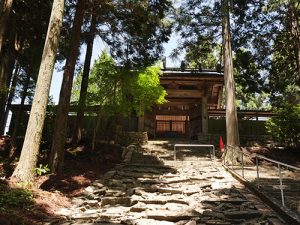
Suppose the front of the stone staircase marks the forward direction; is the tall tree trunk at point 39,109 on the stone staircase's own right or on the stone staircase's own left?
on the stone staircase's own right

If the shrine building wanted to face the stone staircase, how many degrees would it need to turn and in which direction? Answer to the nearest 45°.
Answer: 0° — it already faces it

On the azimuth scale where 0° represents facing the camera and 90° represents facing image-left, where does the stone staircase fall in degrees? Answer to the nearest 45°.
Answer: approximately 0°

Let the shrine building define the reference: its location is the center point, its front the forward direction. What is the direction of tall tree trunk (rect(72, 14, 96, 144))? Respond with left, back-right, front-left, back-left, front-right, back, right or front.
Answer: front-right

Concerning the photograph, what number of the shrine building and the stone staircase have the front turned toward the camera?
2
